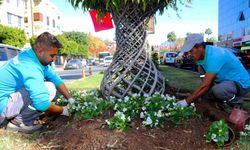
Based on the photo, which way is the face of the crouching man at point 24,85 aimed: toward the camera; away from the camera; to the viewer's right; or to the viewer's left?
to the viewer's right

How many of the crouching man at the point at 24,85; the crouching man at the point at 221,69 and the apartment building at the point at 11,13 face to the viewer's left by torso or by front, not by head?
1

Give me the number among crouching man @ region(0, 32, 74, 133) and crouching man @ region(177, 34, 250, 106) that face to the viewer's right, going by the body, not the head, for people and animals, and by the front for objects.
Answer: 1

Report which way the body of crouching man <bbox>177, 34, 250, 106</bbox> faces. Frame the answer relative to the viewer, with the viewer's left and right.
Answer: facing to the left of the viewer

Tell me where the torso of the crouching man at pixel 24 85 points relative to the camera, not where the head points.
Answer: to the viewer's right

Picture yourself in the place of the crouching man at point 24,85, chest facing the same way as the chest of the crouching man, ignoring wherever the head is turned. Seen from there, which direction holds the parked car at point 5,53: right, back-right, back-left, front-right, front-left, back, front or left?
left

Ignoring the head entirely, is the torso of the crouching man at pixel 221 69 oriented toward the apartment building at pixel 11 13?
no

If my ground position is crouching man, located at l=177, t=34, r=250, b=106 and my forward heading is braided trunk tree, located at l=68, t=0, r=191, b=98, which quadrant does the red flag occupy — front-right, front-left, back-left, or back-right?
front-right

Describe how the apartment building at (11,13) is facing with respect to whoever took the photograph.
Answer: facing the viewer and to the right of the viewer

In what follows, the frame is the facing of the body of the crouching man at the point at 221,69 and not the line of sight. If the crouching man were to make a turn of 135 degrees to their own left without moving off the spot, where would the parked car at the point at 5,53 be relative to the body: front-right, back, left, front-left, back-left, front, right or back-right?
back

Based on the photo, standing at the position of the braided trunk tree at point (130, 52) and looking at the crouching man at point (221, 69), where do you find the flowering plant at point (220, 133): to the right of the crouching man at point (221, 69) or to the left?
right

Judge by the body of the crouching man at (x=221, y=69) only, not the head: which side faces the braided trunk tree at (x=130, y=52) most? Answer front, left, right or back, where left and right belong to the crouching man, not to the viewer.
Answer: front

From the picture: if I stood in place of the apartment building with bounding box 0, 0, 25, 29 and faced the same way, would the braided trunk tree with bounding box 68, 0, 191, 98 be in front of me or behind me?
in front

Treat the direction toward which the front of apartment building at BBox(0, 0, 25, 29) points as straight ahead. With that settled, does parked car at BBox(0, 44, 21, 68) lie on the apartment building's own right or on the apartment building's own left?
on the apartment building's own right
